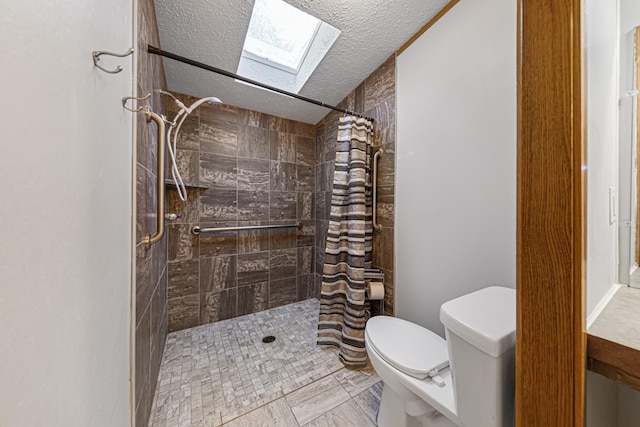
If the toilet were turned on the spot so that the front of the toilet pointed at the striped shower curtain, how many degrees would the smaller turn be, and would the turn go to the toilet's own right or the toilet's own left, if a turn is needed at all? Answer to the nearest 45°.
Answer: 0° — it already faces it

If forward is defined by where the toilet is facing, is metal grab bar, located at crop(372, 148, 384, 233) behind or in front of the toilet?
in front

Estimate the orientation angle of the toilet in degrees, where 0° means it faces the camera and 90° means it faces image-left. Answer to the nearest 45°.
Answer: approximately 135°
